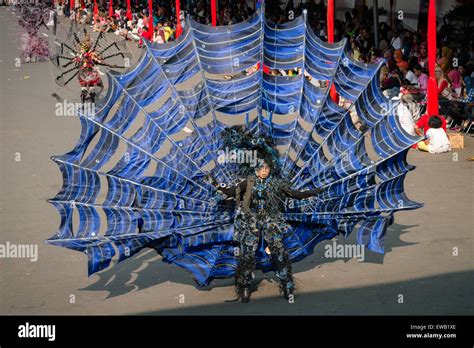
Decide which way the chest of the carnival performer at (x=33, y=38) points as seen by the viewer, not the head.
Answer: toward the camera

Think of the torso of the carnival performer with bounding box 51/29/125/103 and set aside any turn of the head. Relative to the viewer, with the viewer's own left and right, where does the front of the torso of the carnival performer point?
facing the viewer

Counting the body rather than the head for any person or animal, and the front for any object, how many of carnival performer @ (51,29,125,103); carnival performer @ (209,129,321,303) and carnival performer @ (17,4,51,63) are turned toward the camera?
3

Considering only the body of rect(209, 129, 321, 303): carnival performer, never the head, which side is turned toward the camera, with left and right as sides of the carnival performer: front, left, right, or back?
front

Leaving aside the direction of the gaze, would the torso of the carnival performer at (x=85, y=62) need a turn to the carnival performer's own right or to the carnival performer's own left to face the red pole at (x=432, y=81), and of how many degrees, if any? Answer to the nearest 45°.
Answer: approximately 45° to the carnival performer's own left

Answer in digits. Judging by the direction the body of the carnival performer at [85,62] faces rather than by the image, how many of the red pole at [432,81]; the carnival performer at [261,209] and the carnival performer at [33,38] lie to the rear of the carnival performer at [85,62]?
1

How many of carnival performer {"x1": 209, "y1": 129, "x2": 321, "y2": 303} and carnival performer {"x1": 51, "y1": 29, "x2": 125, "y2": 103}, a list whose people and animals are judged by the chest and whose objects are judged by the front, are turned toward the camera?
2

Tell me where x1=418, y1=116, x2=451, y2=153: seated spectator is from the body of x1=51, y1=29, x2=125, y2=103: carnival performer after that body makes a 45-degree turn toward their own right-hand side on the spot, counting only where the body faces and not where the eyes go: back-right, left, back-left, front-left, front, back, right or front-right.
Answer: left

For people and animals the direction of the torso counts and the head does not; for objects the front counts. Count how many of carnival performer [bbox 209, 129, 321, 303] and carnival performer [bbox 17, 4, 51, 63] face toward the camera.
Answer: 2

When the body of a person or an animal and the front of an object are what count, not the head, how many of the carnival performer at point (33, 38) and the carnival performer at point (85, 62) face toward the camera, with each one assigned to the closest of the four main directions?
2
